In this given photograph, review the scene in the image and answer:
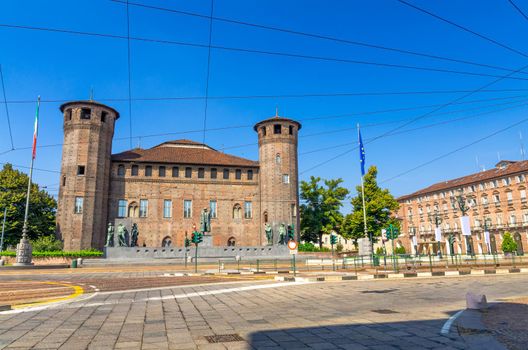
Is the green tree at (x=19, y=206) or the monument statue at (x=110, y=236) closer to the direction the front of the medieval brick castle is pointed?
the monument statue

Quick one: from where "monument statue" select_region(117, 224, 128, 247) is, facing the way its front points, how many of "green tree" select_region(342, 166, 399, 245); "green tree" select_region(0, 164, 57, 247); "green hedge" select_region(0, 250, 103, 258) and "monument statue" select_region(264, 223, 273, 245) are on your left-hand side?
2

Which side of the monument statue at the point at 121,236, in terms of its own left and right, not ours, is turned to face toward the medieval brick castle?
back

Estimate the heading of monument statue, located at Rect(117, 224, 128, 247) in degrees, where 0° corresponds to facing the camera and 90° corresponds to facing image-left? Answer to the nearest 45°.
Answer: approximately 0°

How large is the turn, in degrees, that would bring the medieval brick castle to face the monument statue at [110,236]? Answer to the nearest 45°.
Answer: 0° — it already faces it

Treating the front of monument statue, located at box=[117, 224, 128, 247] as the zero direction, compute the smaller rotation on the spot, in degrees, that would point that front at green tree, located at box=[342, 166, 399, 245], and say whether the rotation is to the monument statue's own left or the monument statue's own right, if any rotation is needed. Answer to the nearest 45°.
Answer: approximately 90° to the monument statue's own left

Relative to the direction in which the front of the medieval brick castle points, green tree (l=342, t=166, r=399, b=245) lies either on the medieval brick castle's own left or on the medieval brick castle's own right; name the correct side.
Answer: on the medieval brick castle's own left

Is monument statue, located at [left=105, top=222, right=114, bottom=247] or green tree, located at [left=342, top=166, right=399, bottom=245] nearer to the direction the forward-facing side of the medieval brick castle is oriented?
the monument statue

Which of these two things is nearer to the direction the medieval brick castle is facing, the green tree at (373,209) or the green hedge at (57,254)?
the green hedge

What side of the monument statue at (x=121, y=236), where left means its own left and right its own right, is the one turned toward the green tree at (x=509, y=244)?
left

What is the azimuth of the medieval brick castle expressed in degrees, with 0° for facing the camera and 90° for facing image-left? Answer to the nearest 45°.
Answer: approximately 0°

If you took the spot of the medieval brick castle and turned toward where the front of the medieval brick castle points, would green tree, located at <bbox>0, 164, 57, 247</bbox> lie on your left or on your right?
on your right

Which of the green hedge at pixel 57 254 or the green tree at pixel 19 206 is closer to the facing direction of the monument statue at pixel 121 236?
the green hedge

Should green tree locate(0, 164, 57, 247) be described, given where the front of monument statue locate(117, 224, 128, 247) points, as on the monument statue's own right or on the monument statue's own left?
on the monument statue's own right

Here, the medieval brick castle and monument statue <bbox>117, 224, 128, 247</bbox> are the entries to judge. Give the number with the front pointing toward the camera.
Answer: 2

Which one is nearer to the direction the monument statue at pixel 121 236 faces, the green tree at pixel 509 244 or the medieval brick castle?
the green tree
